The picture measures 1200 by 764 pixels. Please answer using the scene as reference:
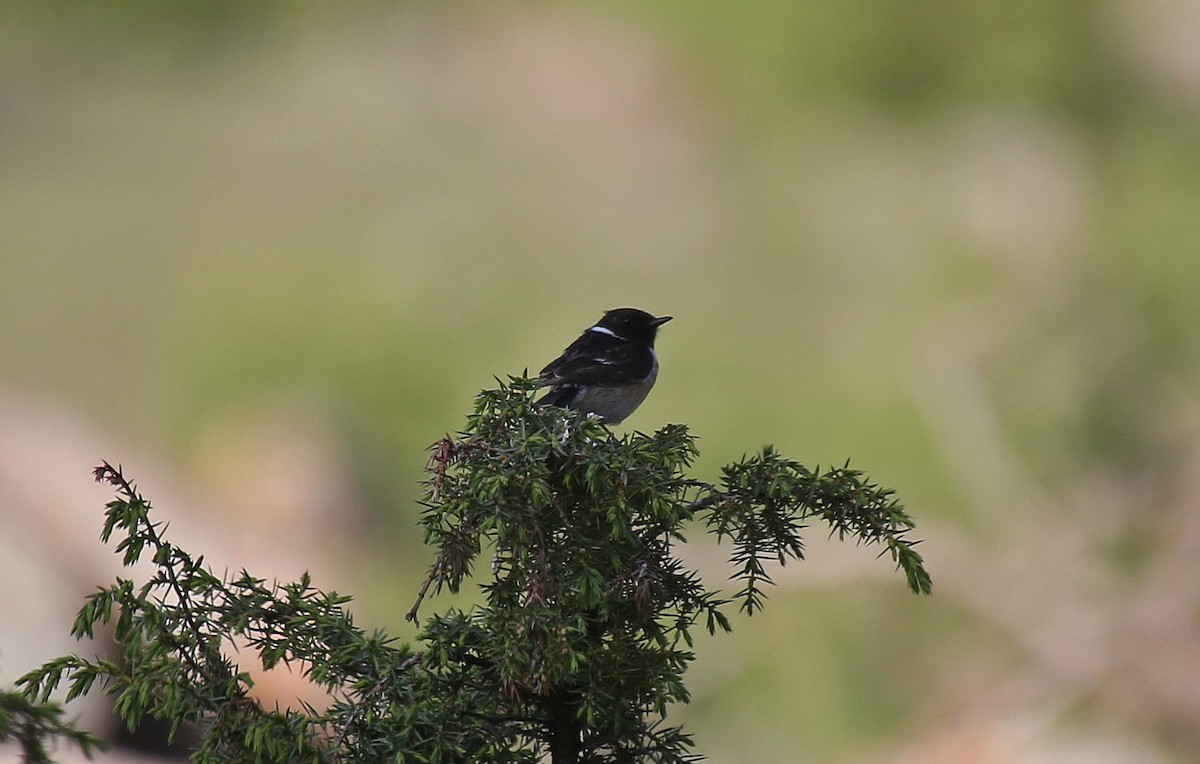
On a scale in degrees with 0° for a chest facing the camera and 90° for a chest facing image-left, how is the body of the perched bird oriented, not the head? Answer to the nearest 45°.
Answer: approximately 270°
